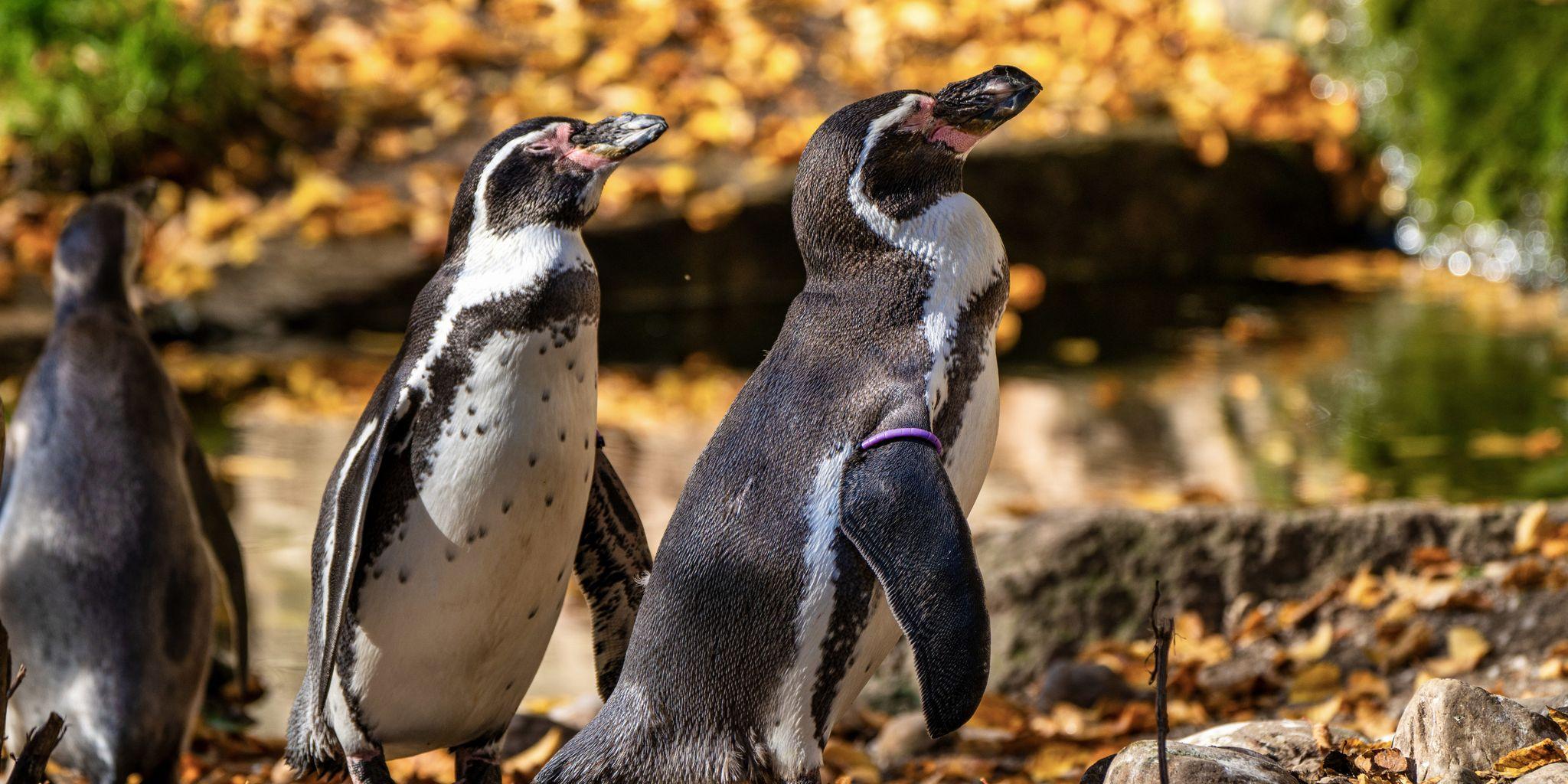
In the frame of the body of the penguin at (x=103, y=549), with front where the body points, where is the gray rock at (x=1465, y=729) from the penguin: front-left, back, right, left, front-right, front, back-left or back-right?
back-right

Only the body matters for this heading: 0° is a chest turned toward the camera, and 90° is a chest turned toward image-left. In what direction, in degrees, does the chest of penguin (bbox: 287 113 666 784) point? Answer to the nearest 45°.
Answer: approximately 315°

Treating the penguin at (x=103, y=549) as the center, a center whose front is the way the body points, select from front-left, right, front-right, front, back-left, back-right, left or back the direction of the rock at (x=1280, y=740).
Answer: back-right

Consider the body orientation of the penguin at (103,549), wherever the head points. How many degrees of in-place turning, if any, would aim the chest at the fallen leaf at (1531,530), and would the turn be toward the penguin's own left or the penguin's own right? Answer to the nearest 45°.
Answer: approximately 90° to the penguin's own right

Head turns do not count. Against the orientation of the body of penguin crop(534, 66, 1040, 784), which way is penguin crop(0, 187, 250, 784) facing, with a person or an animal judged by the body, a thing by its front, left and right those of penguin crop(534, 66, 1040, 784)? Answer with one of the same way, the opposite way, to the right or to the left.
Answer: to the left

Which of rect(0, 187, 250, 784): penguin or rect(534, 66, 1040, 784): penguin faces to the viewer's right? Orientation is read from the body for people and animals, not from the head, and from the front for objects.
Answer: rect(534, 66, 1040, 784): penguin

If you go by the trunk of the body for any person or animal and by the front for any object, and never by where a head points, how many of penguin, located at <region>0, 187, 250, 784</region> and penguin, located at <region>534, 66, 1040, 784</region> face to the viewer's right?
1

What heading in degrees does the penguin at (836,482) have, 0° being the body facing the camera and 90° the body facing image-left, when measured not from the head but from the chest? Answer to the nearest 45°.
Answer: approximately 270°

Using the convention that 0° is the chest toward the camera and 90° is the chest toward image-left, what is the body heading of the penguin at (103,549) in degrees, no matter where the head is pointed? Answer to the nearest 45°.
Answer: approximately 180°
